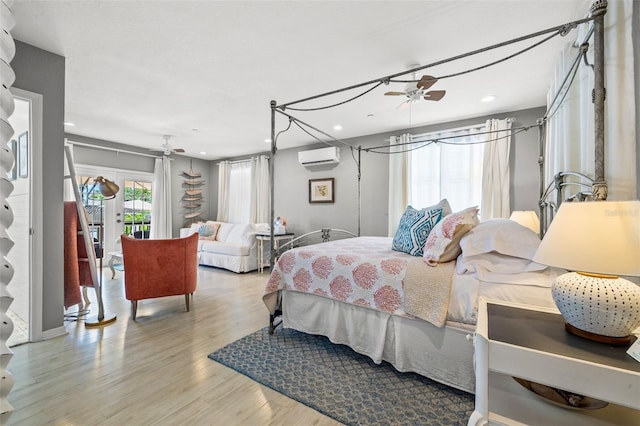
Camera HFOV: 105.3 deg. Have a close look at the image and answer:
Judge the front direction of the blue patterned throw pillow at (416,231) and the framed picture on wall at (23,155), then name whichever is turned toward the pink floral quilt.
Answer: the blue patterned throw pillow

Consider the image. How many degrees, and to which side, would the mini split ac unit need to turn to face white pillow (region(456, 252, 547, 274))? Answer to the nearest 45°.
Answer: approximately 45° to its left

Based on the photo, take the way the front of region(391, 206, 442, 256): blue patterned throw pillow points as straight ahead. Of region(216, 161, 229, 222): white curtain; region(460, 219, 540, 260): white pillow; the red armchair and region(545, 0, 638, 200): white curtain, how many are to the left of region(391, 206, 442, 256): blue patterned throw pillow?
2

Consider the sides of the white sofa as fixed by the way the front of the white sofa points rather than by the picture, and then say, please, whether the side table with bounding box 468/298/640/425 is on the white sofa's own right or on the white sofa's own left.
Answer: on the white sofa's own left

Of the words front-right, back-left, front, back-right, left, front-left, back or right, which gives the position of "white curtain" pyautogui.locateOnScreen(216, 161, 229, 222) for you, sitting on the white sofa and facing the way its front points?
back-right

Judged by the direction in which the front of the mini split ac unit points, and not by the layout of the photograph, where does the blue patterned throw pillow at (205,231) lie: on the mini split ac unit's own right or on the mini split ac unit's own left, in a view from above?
on the mini split ac unit's own right

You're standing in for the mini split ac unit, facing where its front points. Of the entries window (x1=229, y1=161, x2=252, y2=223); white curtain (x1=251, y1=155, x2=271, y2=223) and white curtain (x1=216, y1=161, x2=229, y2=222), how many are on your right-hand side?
3
